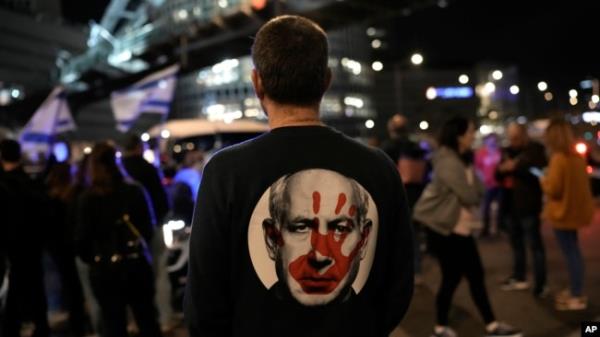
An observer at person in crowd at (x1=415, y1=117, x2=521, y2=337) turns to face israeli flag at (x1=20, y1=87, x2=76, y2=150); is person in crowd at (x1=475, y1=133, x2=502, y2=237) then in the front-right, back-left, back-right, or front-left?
front-right

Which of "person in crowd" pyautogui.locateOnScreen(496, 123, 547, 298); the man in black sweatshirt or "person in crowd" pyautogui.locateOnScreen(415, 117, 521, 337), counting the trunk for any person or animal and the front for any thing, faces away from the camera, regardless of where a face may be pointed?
the man in black sweatshirt

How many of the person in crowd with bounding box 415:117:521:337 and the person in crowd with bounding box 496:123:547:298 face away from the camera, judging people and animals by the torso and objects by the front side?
0

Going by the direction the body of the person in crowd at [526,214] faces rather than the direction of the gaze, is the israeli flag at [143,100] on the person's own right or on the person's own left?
on the person's own right

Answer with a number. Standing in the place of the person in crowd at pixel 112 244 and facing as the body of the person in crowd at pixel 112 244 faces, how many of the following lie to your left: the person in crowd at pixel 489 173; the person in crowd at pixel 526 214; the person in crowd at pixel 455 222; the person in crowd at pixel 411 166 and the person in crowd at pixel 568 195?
0

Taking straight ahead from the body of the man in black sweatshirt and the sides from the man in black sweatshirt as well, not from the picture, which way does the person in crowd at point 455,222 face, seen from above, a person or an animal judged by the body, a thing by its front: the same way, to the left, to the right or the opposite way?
to the right

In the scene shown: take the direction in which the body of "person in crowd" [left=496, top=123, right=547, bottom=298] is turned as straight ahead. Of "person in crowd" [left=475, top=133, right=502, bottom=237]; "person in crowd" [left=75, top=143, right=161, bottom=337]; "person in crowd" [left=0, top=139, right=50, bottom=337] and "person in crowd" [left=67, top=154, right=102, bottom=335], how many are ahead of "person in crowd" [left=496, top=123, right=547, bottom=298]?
3

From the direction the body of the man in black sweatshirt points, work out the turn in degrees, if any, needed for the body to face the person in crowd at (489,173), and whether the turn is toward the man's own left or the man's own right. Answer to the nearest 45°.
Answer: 0° — they already face them

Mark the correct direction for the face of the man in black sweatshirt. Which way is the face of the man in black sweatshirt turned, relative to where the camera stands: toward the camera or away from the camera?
away from the camera

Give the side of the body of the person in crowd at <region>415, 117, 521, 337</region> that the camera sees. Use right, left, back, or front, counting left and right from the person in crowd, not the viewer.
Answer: right

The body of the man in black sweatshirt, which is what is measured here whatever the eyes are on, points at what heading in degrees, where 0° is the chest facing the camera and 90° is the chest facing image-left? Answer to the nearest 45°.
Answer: approximately 180°

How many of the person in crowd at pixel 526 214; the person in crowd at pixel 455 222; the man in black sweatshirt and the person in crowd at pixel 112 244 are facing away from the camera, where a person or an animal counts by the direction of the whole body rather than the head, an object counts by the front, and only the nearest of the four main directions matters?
2

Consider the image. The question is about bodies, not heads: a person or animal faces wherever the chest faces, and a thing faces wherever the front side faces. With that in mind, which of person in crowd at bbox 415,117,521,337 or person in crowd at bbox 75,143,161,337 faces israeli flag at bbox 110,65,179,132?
person in crowd at bbox 75,143,161,337

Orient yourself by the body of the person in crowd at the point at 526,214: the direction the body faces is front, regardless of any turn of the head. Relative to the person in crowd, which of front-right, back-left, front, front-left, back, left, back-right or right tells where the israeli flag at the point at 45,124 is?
front-right

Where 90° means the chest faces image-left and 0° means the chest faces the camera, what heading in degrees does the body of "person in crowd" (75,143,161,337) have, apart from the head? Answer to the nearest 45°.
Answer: approximately 180°
